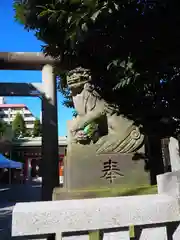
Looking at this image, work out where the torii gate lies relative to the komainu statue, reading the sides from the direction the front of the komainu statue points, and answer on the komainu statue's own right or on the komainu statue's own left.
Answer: on the komainu statue's own right

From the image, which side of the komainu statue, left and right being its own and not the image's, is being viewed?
left
